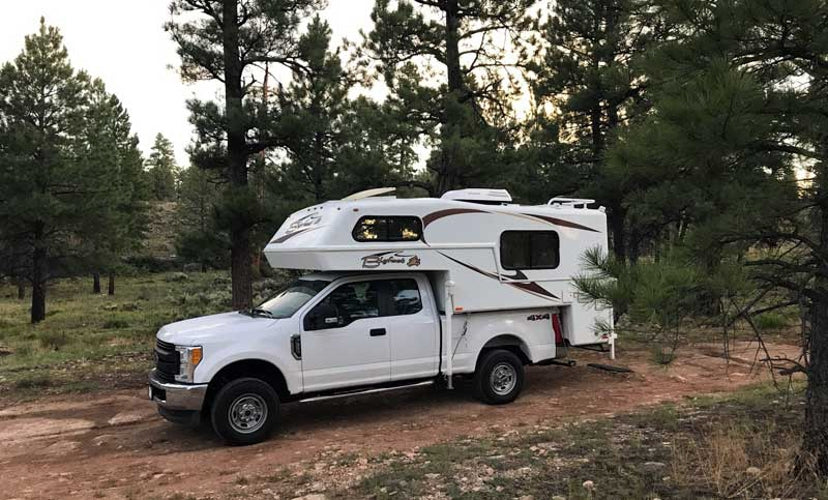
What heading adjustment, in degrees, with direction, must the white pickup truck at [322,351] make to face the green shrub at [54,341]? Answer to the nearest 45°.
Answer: approximately 90° to its right

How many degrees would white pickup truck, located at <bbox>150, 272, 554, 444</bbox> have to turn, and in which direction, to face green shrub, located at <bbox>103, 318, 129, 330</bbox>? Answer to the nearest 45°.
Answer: approximately 90° to its right

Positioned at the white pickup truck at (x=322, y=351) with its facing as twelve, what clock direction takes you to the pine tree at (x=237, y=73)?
The pine tree is roughly at 4 o'clock from the white pickup truck.

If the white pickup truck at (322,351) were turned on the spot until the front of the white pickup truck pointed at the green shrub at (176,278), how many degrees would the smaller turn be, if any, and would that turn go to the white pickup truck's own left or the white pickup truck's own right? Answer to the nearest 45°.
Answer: approximately 135° to the white pickup truck's own right

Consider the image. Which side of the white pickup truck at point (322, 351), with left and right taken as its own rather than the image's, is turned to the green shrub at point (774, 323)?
back

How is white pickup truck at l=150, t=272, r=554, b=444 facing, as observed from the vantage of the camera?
facing the viewer and to the left of the viewer

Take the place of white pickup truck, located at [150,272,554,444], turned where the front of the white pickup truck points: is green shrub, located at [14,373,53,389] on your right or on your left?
on your right

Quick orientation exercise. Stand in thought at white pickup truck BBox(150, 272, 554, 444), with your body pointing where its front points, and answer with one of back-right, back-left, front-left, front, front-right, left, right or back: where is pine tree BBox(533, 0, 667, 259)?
back

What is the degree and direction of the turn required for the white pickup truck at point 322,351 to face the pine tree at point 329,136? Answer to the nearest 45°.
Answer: approximately 135° to its right
